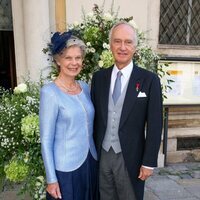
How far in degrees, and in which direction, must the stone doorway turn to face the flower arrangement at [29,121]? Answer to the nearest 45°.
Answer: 0° — it already faces it

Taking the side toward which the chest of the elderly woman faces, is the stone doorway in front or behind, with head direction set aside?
behind

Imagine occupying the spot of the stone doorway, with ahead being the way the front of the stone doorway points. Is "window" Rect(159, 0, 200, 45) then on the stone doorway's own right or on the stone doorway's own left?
on the stone doorway's own left

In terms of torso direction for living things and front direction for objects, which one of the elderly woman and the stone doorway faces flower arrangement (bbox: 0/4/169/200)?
the stone doorway

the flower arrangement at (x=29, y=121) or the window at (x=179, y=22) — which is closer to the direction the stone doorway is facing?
the flower arrangement

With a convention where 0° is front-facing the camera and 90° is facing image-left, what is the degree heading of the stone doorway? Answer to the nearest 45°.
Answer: approximately 0°
